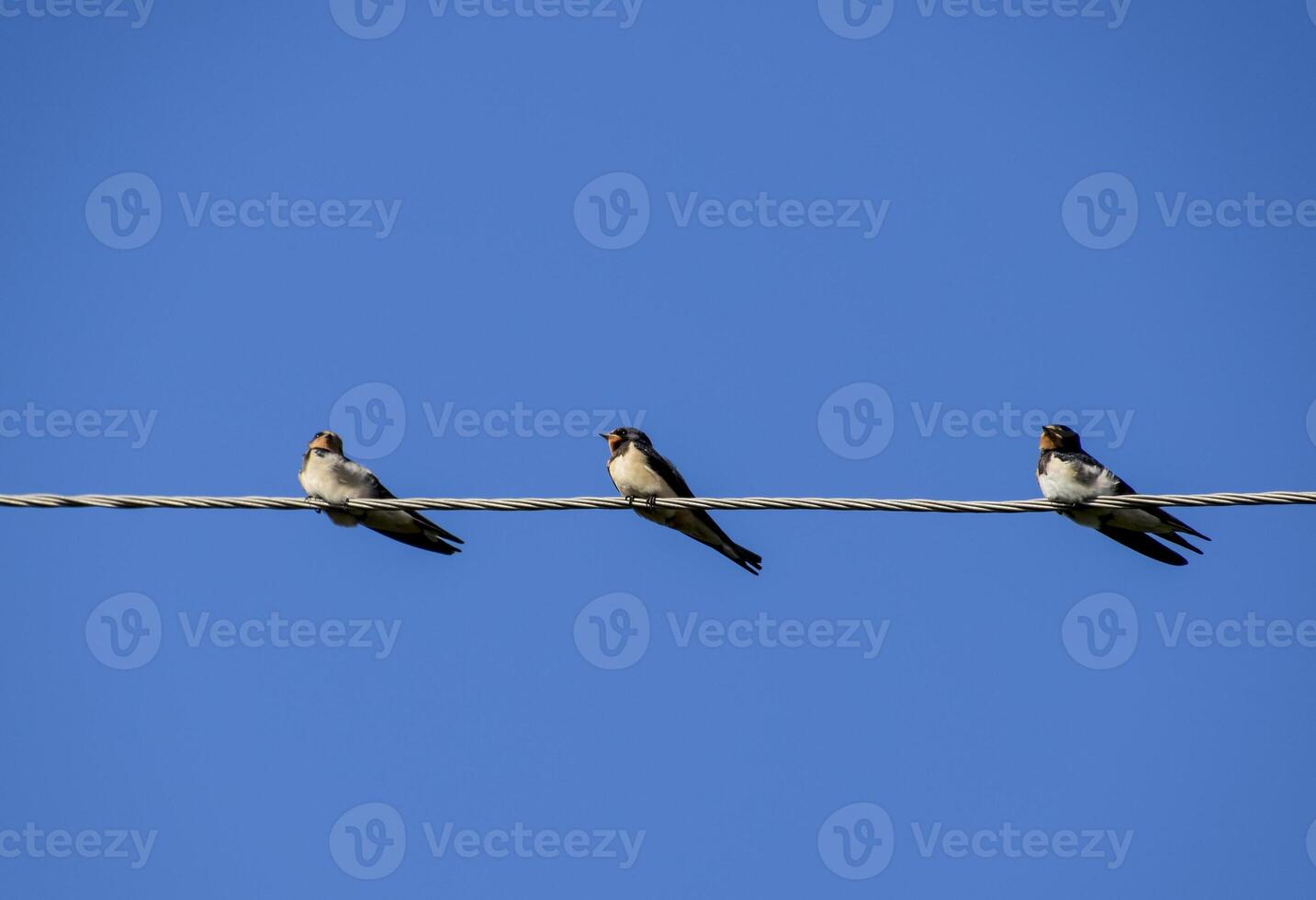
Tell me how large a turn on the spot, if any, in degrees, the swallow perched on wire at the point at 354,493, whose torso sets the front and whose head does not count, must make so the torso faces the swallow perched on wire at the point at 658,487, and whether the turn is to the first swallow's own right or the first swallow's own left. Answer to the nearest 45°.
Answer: approximately 135° to the first swallow's own left

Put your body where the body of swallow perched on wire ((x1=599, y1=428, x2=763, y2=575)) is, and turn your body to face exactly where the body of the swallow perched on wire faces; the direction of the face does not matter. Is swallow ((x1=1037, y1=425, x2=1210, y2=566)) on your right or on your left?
on your left

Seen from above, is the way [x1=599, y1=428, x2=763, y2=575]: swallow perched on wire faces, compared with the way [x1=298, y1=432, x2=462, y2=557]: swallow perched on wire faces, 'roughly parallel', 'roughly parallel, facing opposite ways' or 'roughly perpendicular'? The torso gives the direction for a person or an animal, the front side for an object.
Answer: roughly parallel

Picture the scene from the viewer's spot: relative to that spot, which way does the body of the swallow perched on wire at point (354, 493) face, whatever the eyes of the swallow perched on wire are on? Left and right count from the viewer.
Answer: facing the viewer and to the left of the viewer

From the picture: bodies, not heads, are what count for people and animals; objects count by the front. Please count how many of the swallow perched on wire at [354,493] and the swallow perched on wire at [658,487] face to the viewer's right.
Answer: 0

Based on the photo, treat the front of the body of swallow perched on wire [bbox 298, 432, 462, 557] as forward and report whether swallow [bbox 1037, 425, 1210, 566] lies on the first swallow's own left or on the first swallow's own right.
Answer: on the first swallow's own left
